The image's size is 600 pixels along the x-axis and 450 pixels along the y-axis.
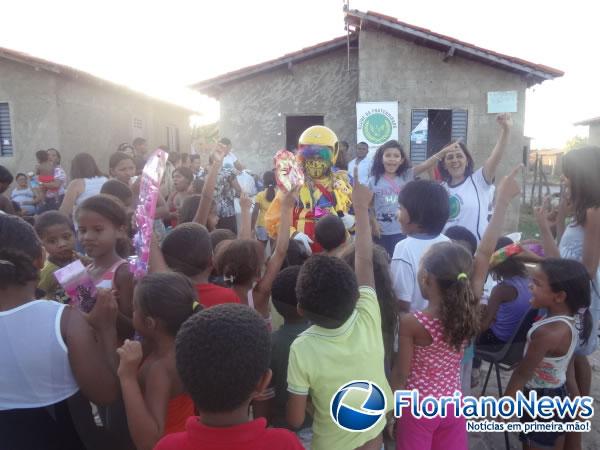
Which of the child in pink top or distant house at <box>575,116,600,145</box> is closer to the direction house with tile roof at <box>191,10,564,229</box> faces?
the child in pink top

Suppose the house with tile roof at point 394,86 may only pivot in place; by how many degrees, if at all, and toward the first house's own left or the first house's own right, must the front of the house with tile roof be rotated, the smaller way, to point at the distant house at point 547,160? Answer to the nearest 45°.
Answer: approximately 135° to the first house's own left

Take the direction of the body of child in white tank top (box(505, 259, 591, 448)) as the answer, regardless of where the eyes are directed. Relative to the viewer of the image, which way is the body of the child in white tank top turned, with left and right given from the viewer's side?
facing to the left of the viewer

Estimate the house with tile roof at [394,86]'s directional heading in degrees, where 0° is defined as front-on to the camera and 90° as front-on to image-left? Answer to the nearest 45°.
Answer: approximately 0°

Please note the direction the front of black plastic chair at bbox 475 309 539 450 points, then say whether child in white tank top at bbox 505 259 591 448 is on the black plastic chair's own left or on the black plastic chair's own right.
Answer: on the black plastic chair's own left
